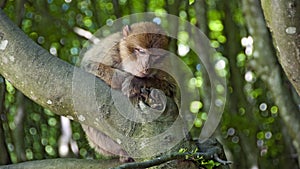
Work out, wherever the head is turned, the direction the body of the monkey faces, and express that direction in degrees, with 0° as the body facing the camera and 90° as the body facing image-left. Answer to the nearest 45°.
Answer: approximately 315°

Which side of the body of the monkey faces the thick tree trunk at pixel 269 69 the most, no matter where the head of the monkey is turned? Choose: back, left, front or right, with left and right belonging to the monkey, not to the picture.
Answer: left
